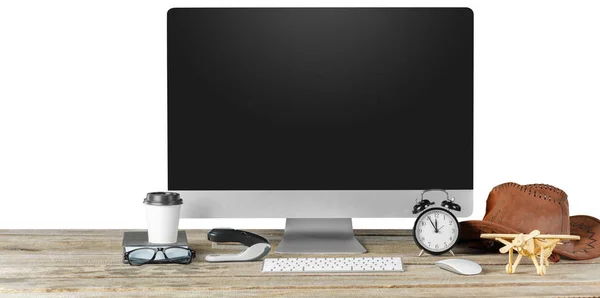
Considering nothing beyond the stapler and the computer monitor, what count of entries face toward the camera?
1

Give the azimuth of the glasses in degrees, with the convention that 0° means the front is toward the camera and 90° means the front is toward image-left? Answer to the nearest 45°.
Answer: approximately 0°

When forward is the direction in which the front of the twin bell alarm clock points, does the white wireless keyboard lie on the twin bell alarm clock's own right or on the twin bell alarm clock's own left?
on the twin bell alarm clock's own right

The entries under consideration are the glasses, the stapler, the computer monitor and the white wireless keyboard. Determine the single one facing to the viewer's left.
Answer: the stapler

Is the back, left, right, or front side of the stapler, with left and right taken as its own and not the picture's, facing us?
left

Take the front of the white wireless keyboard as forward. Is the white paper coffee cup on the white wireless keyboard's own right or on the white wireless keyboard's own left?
on the white wireless keyboard's own right

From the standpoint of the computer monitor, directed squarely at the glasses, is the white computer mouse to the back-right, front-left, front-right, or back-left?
back-left

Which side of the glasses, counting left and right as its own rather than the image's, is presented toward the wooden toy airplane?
left

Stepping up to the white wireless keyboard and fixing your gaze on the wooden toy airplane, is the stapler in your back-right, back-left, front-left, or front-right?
back-left

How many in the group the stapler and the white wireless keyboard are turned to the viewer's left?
1
